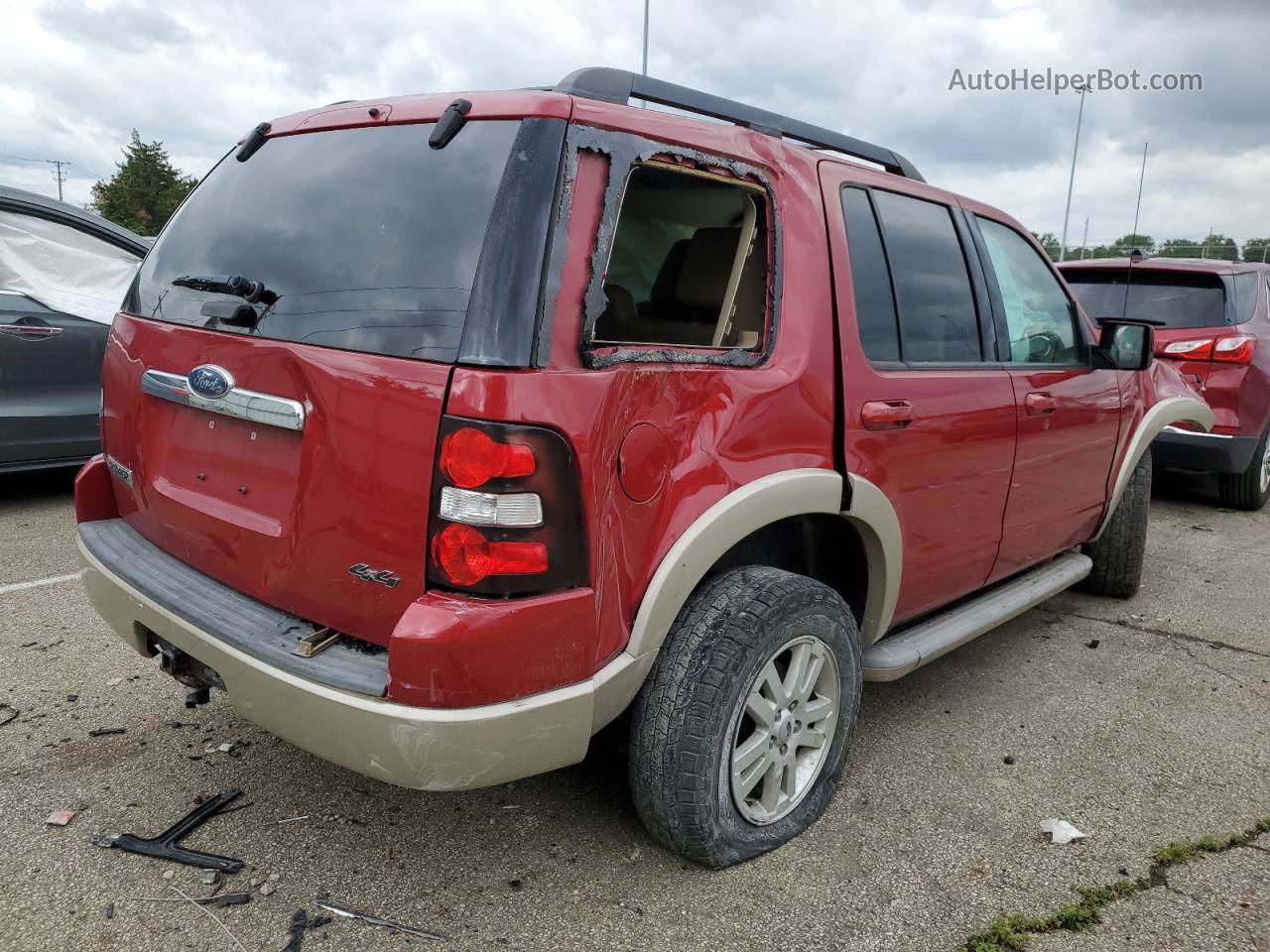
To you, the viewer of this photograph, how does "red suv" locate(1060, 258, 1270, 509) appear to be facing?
facing away from the viewer and to the right of the viewer

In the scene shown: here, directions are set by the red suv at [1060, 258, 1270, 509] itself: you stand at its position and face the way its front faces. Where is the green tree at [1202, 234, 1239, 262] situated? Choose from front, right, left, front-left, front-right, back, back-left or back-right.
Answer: front-left

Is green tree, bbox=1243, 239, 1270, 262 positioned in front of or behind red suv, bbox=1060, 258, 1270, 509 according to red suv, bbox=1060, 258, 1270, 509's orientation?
in front

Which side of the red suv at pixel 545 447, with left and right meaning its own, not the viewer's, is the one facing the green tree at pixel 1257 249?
front

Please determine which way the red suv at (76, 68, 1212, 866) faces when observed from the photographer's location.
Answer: facing away from the viewer and to the right of the viewer

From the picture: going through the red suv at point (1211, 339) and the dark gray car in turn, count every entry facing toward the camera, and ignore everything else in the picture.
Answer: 0
